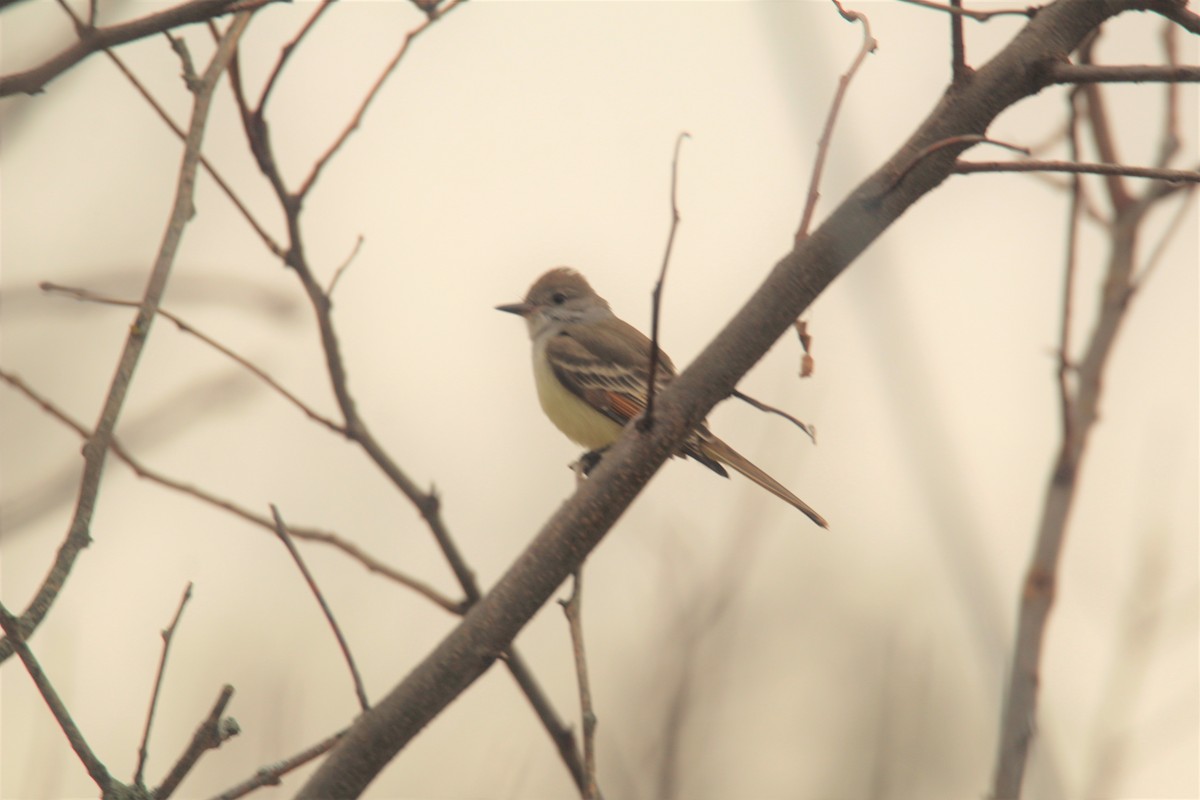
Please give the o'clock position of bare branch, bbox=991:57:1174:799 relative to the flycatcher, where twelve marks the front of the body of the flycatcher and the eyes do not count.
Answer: The bare branch is roughly at 8 o'clock from the flycatcher.

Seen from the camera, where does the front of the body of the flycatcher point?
to the viewer's left
